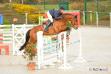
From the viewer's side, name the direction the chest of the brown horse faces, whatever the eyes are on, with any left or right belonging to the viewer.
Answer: facing to the right of the viewer

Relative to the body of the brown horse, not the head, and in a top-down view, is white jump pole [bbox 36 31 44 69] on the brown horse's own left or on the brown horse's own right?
on the brown horse's own right
